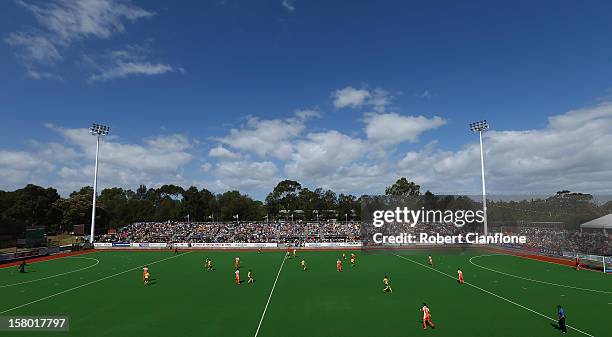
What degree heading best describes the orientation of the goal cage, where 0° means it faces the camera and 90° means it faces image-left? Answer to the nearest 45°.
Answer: approximately 45°
